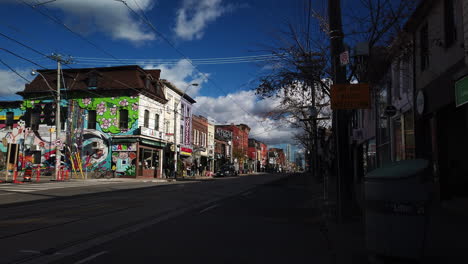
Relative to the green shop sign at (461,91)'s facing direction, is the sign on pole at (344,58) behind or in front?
in front

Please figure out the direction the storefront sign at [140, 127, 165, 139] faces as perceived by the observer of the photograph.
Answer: facing the viewer and to the right of the viewer

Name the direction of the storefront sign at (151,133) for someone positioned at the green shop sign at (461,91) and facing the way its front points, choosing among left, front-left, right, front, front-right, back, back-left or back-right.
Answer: right

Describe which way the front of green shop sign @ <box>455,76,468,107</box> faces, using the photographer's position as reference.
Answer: facing the viewer and to the left of the viewer

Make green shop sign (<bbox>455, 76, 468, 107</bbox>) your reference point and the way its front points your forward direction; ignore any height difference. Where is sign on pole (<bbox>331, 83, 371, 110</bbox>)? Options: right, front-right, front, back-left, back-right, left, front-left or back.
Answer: front

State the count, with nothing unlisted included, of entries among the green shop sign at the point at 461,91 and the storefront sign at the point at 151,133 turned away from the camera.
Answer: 0

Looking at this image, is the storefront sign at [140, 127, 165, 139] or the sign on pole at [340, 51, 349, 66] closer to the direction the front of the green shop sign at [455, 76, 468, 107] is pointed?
the sign on pole

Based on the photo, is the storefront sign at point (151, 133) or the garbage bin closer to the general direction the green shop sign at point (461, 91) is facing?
the garbage bin

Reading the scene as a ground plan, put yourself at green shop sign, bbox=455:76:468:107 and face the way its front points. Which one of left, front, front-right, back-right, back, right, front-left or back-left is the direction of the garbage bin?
front-left

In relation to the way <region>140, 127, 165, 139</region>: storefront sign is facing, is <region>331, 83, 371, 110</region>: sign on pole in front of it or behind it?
in front

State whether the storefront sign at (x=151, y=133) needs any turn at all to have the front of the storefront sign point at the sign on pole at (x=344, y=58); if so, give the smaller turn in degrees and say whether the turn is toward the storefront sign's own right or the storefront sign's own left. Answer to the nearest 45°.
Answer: approximately 45° to the storefront sign's own right
